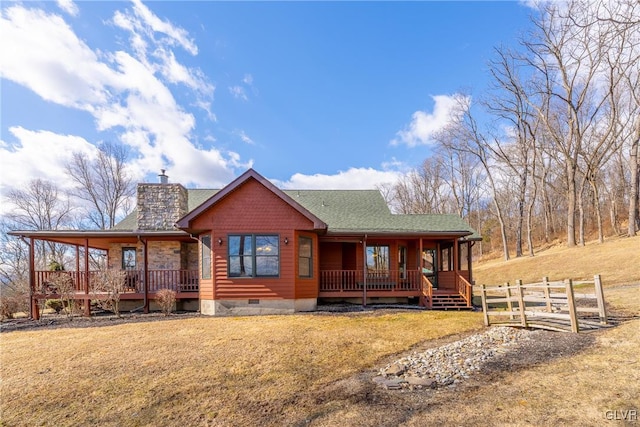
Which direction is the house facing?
toward the camera

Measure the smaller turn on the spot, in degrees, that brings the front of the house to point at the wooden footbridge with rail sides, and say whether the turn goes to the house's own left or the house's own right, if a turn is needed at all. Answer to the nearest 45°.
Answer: approximately 45° to the house's own left

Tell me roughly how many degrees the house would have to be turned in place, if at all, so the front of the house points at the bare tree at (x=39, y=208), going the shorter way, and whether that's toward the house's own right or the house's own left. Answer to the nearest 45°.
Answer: approximately 135° to the house's own right
